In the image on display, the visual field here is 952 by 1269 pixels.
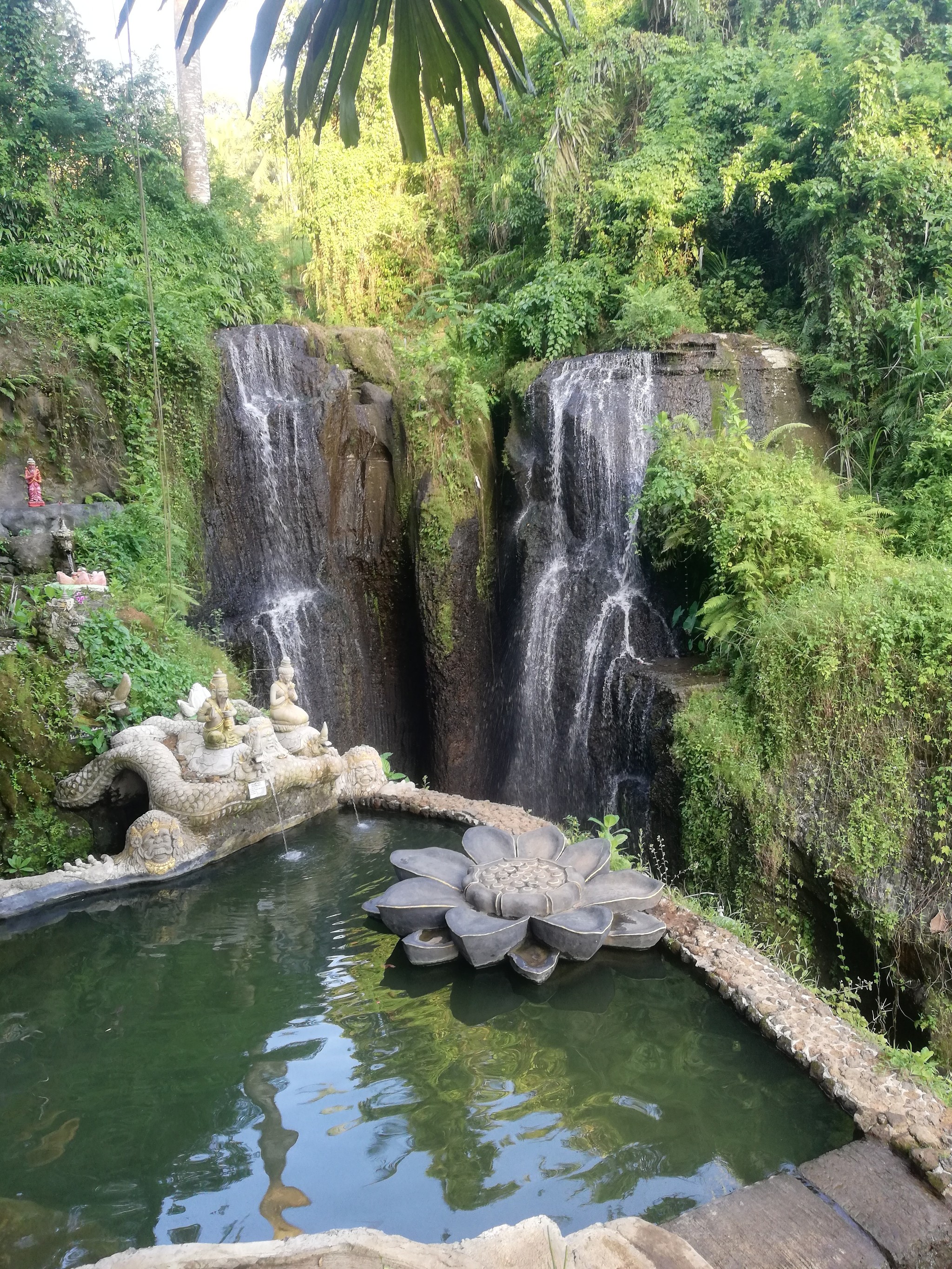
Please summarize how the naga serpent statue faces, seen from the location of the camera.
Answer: facing the viewer and to the right of the viewer

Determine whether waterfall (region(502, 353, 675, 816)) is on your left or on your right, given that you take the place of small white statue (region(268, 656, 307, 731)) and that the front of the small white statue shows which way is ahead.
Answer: on your left

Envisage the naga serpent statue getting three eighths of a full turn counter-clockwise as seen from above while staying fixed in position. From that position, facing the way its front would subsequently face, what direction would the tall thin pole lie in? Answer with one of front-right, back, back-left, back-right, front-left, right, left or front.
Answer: front

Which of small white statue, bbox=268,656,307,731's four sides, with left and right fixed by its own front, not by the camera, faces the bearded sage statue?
right

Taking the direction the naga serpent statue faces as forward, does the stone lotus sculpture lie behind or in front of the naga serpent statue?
in front

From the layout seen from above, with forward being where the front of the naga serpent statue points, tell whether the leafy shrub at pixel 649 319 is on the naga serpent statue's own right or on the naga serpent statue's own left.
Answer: on the naga serpent statue's own left

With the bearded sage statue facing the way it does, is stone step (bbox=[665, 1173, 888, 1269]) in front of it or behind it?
in front

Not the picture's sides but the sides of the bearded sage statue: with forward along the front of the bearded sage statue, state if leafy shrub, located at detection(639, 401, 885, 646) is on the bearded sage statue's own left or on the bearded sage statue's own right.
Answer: on the bearded sage statue's own left
